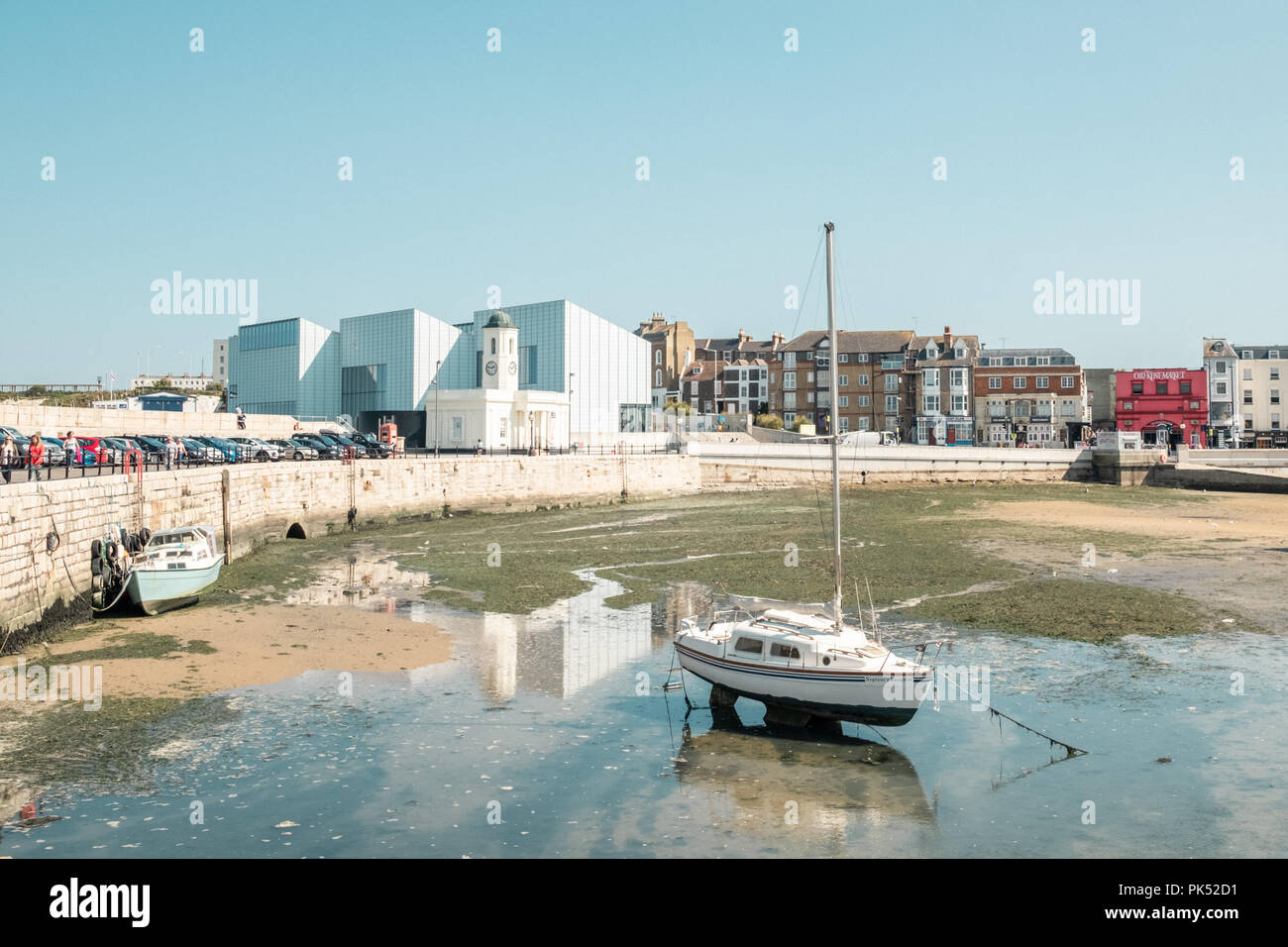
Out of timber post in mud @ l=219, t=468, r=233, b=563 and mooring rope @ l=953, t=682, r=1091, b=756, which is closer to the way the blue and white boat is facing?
the mooring rope
